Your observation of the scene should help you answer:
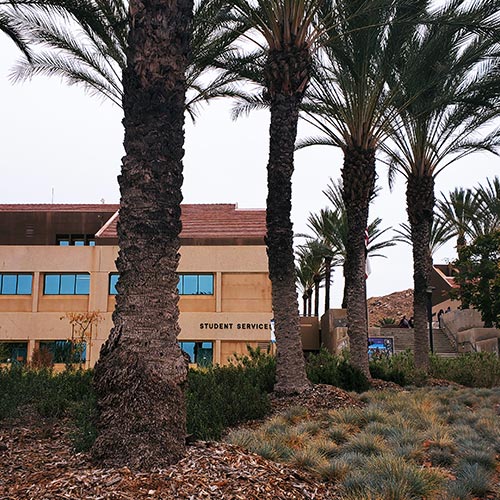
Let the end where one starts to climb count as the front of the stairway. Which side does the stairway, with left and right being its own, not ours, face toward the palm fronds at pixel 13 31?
front

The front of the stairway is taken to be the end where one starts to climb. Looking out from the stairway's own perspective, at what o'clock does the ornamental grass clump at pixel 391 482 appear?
The ornamental grass clump is roughly at 12 o'clock from the stairway.

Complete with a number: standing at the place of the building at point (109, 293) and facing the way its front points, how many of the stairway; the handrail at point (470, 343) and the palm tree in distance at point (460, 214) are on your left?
3

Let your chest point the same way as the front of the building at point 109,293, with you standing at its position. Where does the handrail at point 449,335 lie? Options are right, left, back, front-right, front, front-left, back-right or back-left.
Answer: left

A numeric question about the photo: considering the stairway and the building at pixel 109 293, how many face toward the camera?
2

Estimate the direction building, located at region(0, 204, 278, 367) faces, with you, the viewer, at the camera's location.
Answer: facing the viewer

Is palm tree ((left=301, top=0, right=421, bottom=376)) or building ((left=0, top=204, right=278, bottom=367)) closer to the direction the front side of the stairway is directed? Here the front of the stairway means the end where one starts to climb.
the palm tree

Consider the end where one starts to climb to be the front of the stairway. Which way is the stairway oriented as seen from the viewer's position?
toward the camera

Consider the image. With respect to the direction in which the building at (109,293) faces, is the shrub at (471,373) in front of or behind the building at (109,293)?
in front

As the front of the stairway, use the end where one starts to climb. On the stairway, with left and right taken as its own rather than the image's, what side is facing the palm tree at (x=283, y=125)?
front

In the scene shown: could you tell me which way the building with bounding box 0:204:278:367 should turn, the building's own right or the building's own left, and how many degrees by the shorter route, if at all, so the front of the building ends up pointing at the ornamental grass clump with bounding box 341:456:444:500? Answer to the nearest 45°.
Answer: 0° — it already faces it

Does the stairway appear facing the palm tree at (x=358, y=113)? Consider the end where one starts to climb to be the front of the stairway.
yes
